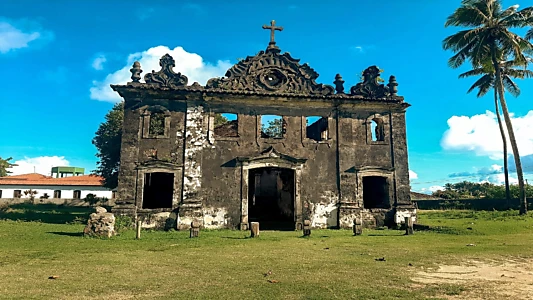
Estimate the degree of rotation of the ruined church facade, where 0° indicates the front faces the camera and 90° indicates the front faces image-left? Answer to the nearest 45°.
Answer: approximately 0°

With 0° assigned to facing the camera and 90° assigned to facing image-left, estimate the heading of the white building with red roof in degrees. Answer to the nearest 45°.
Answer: approximately 0°

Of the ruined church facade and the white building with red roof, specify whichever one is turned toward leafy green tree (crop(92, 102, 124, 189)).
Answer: the white building with red roof

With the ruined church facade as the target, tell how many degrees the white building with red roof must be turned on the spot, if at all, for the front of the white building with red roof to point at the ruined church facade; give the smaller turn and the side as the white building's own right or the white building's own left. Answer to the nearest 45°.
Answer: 0° — it already faces it

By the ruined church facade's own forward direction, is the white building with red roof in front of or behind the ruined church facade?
behind

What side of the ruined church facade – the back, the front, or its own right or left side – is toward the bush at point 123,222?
right

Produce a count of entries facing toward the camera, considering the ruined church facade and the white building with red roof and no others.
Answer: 2

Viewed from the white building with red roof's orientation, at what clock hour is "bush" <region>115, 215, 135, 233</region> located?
The bush is roughly at 12 o'clock from the white building with red roof.
